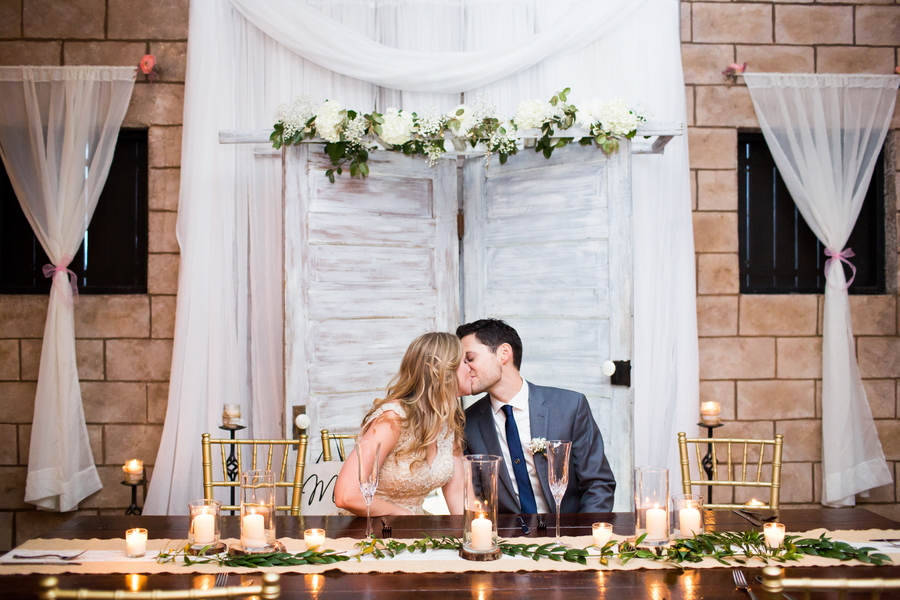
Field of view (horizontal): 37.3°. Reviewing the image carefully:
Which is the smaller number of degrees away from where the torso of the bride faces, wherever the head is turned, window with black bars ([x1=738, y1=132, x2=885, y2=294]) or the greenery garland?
the greenery garland

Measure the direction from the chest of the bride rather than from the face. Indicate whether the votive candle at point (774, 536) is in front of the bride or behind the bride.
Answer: in front

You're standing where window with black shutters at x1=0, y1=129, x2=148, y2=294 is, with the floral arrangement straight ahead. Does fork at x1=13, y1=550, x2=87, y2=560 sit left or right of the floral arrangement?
right

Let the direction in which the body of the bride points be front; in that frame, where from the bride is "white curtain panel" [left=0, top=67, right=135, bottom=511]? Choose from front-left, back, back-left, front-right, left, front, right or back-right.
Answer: back

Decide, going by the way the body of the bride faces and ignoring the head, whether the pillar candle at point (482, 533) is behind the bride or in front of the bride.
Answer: in front

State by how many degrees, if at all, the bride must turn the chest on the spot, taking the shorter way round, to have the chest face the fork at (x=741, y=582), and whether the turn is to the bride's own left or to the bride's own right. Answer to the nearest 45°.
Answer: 0° — they already face it

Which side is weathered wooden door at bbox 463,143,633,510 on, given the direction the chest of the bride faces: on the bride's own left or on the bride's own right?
on the bride's own left

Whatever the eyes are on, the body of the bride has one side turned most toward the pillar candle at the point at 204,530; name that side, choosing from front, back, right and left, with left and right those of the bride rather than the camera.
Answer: right

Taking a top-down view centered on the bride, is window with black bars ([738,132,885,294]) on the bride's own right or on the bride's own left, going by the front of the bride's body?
on the bride's own left

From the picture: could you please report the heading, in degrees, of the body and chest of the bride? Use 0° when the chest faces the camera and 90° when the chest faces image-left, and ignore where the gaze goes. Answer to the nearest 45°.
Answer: approximately 315°

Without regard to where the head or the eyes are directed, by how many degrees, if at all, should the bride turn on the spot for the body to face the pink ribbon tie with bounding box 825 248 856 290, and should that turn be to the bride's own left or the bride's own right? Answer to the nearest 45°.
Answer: approximately 90° to the bride's own left

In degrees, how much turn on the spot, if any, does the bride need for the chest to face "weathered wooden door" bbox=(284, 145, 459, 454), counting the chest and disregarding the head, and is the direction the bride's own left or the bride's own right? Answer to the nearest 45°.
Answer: approximately 135° to the bride's own left

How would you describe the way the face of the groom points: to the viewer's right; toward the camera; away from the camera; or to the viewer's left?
to the viewer's left

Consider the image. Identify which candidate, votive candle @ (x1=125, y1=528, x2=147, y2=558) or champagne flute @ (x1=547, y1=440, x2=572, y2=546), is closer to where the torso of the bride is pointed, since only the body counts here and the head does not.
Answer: the champagne flute

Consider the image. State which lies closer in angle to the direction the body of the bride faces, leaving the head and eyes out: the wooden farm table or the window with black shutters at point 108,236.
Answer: the wooden farm table

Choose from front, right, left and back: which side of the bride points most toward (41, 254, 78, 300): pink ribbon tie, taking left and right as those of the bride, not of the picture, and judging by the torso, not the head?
back
